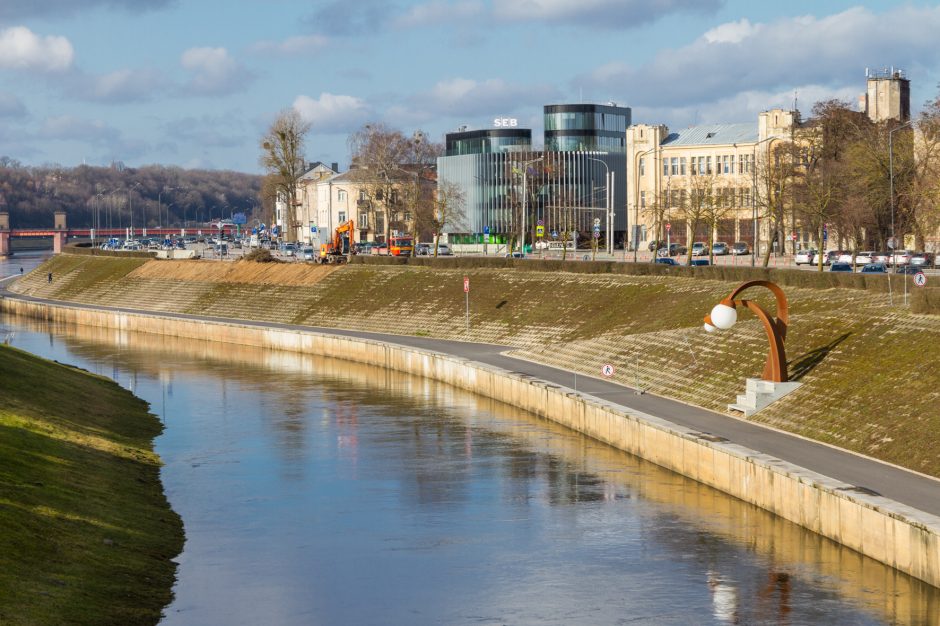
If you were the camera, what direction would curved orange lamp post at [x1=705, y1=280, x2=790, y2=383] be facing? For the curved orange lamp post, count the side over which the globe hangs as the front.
facing to the left of the viewer
